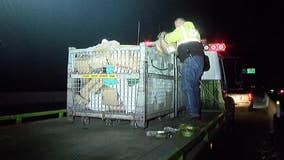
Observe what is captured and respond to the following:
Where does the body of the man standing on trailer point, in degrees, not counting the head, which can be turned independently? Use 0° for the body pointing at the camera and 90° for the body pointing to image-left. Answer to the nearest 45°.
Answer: approximately 135°

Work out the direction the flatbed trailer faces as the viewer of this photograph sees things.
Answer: facing away from the viewer and to the right of the viewer
